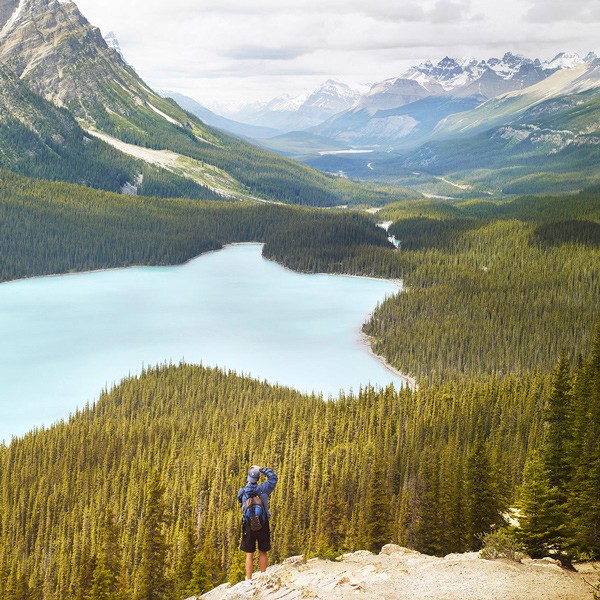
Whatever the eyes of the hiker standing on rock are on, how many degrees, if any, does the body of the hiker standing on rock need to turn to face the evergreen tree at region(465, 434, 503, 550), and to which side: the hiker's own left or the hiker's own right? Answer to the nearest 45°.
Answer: approximately 45° to the hiker's own right

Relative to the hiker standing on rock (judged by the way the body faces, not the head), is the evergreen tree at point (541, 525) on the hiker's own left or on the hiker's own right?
on the hiker's own right

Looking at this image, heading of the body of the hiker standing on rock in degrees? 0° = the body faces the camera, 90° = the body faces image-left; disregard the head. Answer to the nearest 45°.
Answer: approximately 180°
